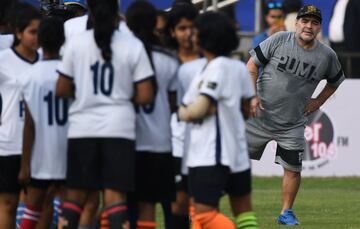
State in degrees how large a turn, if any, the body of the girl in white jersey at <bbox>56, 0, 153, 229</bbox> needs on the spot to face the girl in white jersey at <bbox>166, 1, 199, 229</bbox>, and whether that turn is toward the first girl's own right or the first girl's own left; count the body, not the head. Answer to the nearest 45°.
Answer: approximately 45° to the first girl's own right

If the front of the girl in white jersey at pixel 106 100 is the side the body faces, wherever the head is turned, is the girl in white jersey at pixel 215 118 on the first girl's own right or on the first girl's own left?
on the first girl's own right

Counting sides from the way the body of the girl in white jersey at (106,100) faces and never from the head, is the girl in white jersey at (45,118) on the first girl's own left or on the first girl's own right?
on the first girl's own left

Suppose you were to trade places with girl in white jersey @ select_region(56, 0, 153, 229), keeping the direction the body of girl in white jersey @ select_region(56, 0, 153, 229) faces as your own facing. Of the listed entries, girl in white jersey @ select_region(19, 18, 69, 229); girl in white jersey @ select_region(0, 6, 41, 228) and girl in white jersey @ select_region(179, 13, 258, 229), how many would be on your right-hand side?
1

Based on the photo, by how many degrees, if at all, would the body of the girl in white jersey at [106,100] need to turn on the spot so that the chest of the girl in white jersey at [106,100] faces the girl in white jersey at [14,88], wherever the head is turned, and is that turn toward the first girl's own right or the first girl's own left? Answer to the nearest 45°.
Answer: approximately 45° to the first girl's own left

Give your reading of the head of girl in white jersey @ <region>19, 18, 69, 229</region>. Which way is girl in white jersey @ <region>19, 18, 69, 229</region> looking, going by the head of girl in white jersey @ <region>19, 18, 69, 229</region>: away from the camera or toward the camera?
away from the camera

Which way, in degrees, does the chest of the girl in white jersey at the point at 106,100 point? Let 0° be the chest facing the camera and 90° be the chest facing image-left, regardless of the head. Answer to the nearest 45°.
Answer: approximately 180°
